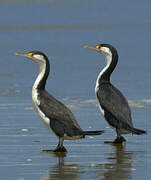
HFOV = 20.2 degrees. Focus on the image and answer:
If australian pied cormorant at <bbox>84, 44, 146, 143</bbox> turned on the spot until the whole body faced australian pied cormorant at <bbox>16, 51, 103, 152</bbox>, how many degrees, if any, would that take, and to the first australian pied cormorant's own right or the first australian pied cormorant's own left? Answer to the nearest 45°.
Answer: approximately 45° to the first australian pied cormorant's own left

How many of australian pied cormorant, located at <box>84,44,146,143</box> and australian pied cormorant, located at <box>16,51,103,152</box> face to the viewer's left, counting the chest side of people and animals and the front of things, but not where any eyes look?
2

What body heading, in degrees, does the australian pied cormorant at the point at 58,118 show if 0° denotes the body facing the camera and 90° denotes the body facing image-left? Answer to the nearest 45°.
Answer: approximately 90°

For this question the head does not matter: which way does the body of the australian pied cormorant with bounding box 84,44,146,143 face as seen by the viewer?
to the viewer's left
